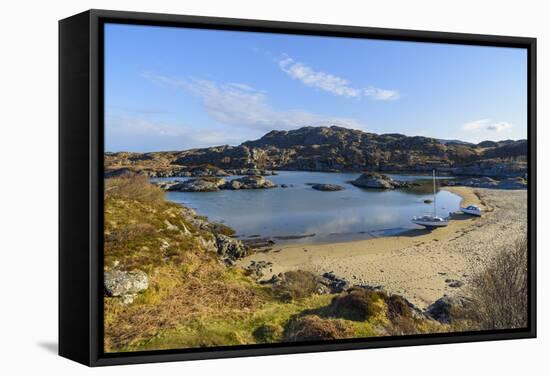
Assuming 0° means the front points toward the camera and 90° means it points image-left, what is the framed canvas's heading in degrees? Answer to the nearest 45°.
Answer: approximately 315°
